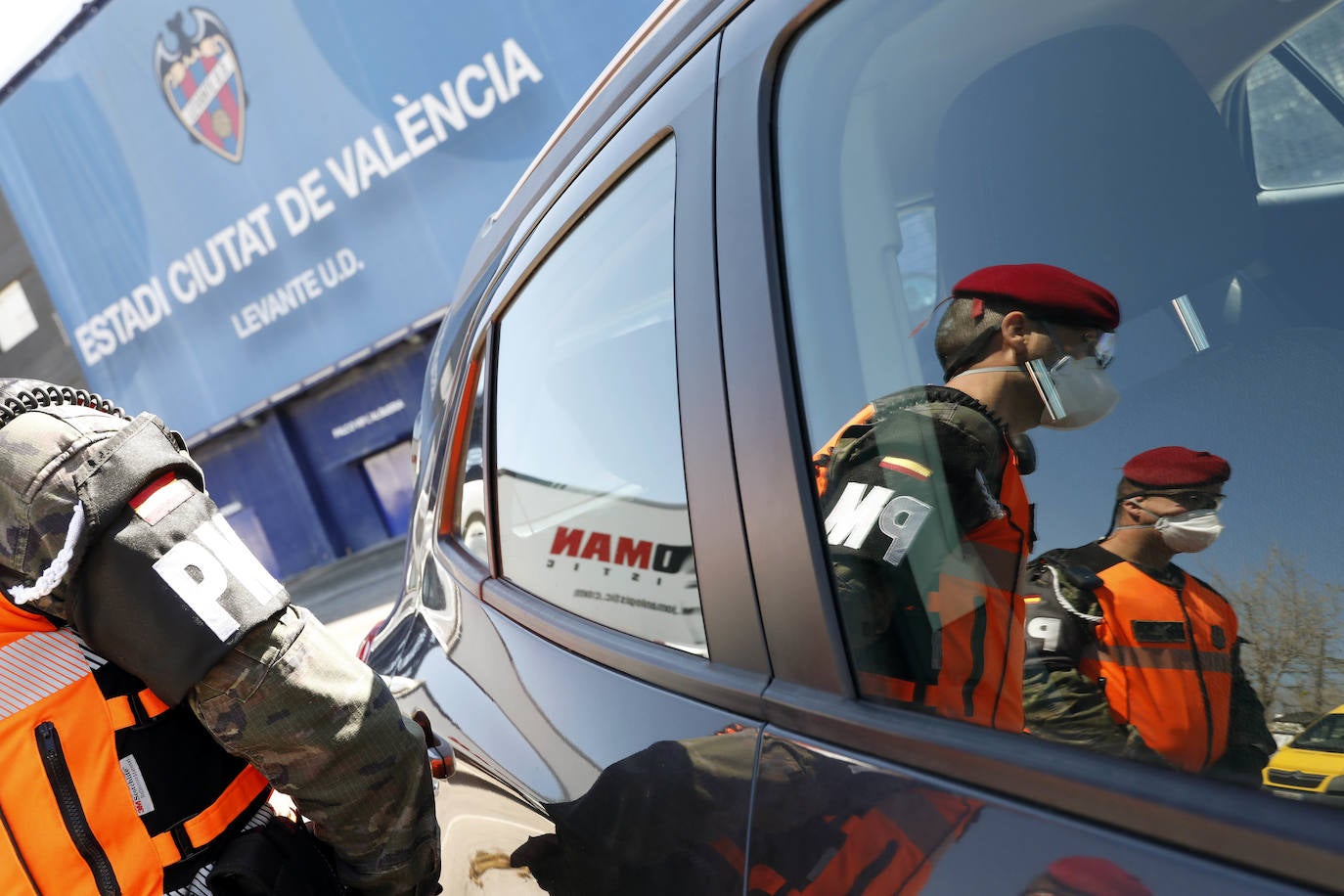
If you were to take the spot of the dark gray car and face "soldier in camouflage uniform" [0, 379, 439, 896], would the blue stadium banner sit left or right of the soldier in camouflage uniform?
right

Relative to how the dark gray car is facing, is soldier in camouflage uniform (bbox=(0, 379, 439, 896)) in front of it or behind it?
behind

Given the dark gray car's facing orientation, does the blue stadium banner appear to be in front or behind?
behind

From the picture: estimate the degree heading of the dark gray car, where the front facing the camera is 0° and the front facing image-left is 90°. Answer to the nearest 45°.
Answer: approximately 315°

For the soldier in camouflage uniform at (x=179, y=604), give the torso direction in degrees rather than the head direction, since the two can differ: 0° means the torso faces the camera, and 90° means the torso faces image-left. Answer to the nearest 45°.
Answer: approximately 45°

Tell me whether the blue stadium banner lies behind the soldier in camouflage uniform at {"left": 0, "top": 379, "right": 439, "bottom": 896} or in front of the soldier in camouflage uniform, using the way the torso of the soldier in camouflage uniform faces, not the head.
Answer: behind
